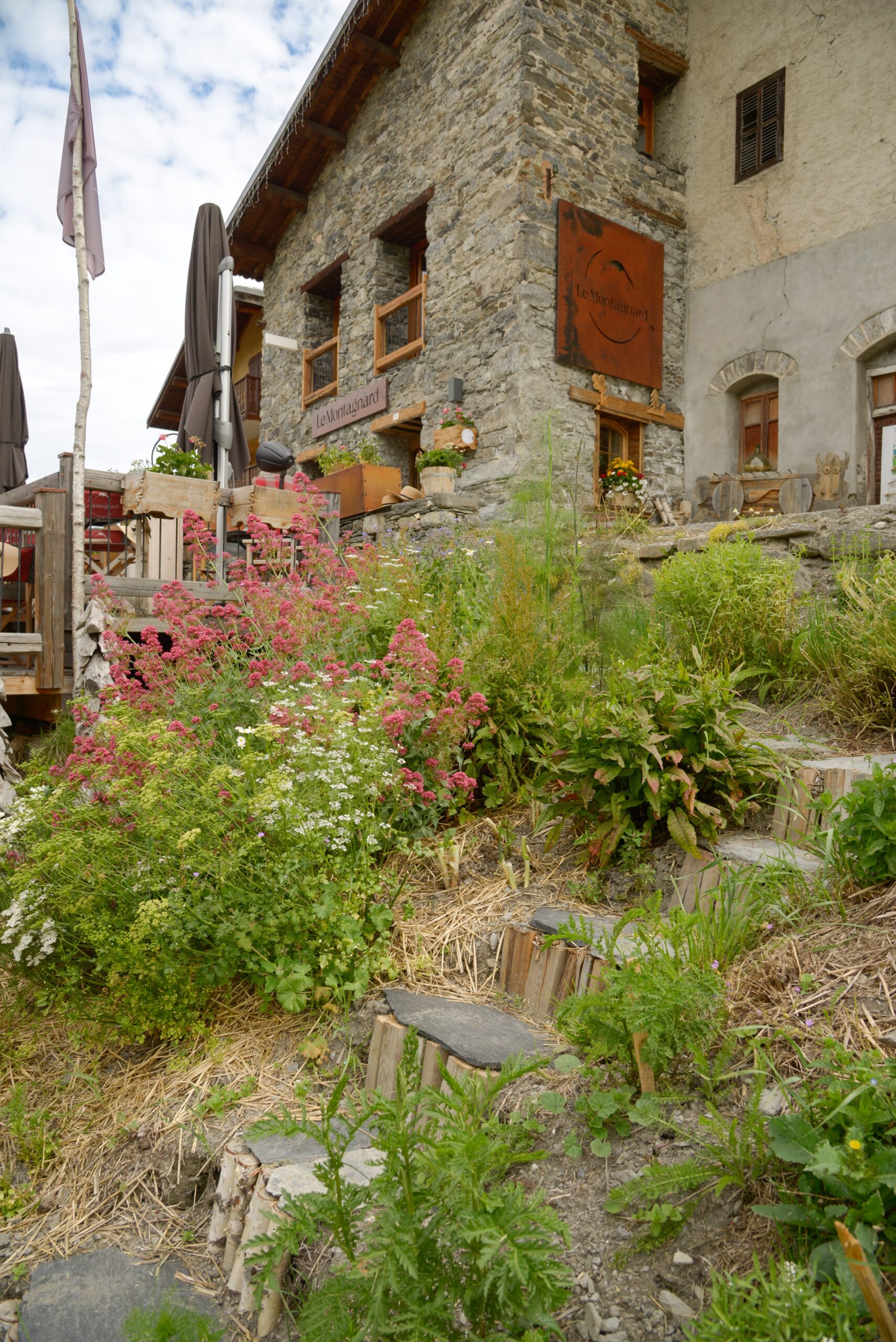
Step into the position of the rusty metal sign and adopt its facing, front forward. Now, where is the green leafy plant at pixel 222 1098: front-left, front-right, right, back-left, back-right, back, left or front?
front-right

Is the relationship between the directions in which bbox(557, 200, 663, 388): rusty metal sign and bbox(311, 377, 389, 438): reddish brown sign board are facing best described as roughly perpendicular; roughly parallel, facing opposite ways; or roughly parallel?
roughly perpendicular

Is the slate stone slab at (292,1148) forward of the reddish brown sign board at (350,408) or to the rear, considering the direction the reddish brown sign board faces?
forward

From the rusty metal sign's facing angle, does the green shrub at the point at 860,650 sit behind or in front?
in front

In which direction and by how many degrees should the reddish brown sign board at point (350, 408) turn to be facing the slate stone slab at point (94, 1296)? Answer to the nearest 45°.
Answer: approximately 45° to its left

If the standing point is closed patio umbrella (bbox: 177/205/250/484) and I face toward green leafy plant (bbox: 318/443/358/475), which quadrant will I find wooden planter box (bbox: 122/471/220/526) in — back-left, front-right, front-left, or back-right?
back-right

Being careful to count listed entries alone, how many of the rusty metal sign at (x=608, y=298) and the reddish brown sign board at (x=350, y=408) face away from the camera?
0

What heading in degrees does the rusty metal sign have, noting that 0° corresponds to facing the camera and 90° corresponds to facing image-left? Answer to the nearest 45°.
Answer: approximately 315°
